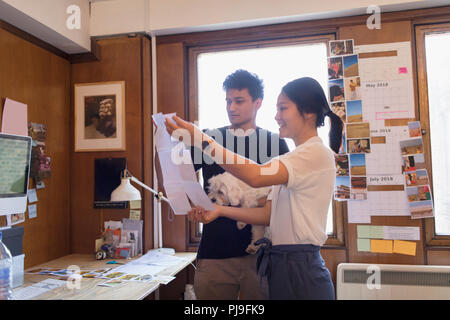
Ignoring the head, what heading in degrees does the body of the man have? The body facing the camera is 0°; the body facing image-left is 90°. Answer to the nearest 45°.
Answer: approximately 45°

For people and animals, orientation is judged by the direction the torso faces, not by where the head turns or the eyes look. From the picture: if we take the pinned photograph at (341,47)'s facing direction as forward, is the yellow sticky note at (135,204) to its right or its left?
on its right

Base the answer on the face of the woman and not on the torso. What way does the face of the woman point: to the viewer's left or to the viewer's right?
to the viewer's left

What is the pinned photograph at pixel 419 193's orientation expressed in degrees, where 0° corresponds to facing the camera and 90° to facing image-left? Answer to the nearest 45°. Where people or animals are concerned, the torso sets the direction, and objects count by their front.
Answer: approximately 0°

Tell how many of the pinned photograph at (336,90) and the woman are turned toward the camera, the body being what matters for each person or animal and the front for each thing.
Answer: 1
